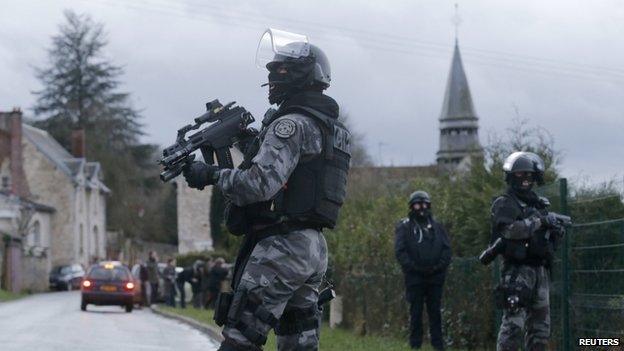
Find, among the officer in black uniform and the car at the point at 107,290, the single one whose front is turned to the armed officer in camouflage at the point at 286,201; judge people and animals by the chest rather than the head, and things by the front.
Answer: the officer in black uniform

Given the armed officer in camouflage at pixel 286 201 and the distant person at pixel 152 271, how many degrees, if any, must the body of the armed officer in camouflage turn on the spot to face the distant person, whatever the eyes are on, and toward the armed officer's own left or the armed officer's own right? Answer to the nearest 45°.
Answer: approximately 90° to the armed officer's own right

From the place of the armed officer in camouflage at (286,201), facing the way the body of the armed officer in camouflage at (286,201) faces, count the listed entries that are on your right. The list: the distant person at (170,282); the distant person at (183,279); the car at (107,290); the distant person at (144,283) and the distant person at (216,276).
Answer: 5

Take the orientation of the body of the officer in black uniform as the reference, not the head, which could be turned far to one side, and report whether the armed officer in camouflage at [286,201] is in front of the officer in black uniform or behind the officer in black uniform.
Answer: in front

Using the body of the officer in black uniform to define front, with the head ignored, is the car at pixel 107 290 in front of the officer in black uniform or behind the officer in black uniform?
behind

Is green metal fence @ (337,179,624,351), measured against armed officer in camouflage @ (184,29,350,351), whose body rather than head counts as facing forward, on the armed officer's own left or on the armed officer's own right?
on the armed officer's own right

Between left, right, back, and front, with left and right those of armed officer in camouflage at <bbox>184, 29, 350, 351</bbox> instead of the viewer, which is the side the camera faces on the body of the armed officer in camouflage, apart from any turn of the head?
left
